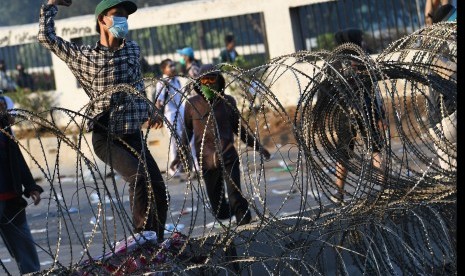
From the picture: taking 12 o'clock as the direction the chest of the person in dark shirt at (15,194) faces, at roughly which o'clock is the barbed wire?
The barbed wire is roughly at 12 o'clock from the person in dark shirt.

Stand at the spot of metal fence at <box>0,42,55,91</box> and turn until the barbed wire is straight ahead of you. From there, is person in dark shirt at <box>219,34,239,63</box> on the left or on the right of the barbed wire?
left

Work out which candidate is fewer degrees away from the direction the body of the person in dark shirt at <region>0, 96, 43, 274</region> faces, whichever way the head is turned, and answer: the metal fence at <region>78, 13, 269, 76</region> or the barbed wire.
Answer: the barbed wire

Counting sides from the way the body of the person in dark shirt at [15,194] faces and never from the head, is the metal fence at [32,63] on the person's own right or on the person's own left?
on the person's own left

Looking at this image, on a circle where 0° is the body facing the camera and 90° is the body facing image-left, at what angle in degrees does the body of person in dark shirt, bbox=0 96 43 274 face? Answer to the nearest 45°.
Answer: approximately 315°
